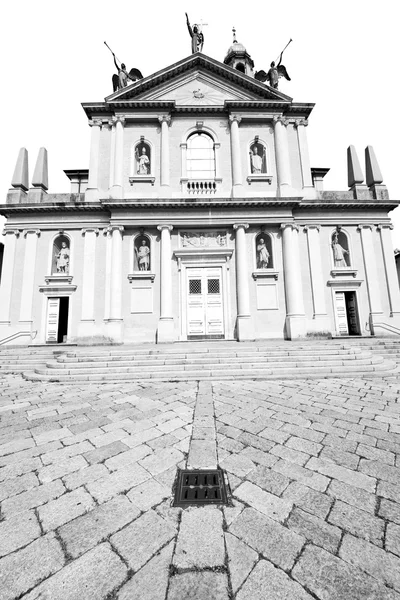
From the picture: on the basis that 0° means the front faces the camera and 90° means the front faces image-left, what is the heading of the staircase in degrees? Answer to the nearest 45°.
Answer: approximately 0°

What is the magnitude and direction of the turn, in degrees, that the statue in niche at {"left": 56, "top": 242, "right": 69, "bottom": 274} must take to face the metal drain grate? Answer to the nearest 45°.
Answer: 0° — it already faces it

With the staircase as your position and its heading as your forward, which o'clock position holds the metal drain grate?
The metal drain grate is roughly at 12 o'clock from the staircase.
